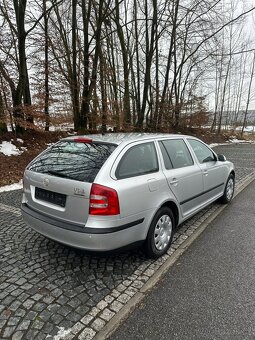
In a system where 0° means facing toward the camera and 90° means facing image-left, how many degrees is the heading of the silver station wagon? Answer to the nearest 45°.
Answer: approximately 225°
